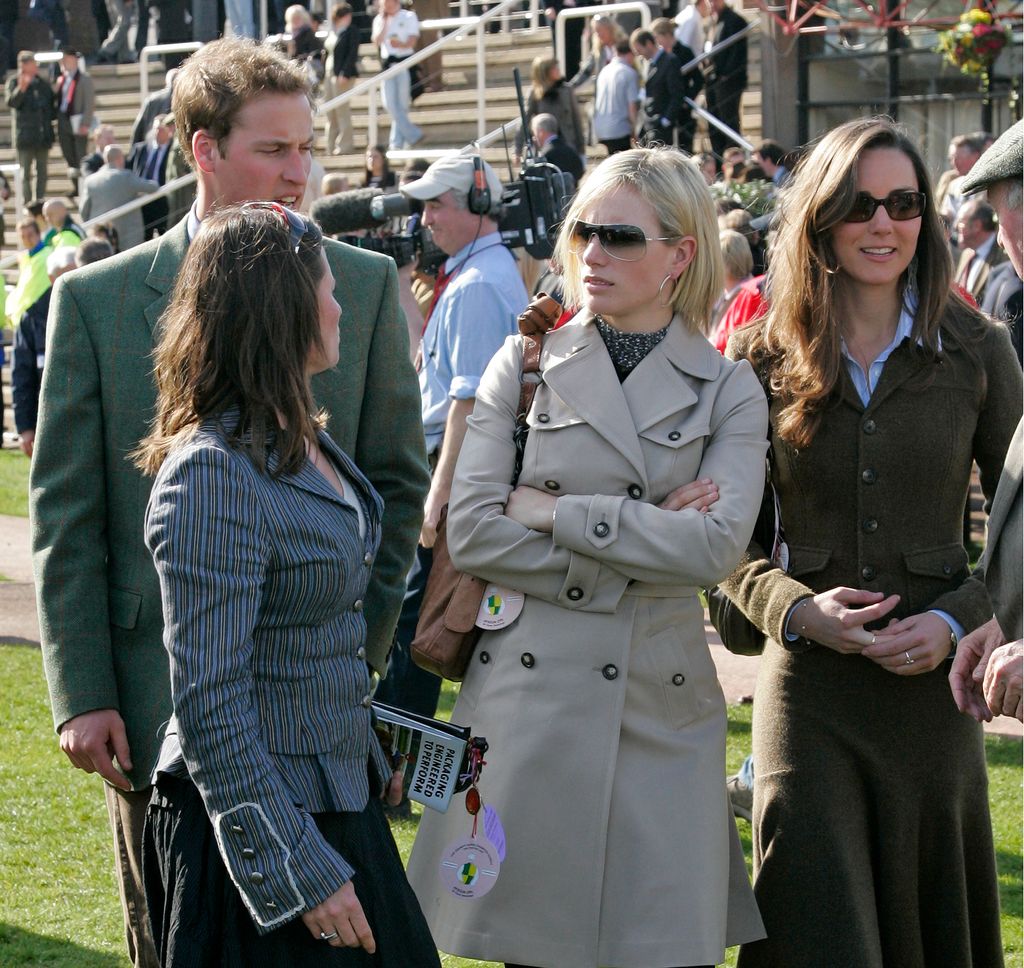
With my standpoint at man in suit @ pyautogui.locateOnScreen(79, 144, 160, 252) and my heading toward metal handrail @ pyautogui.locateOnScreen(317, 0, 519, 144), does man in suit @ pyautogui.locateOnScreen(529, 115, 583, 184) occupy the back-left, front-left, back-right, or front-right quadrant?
front-right

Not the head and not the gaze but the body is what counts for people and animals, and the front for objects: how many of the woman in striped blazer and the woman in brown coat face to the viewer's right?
1

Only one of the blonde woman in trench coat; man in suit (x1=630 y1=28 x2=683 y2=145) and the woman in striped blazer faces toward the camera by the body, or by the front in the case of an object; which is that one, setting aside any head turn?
the blonde woman in trench coat

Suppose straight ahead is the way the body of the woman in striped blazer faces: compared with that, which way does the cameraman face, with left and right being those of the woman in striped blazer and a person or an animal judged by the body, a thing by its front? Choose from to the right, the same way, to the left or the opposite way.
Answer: the opposite way

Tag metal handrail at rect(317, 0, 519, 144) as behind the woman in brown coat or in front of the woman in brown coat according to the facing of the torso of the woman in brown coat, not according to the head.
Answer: behind

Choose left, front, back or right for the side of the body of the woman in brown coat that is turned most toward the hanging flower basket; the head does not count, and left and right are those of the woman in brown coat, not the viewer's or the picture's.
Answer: back

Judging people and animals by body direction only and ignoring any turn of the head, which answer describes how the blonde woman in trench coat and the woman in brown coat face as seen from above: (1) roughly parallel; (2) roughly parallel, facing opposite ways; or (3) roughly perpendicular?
roughly parallel

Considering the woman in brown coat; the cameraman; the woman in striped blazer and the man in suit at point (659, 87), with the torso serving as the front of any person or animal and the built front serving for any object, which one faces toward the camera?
the woman in brown coat

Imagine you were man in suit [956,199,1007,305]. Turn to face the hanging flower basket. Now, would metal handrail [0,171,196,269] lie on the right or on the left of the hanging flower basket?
left

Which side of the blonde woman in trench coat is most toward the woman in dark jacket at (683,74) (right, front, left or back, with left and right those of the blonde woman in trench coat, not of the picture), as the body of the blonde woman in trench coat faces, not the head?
back

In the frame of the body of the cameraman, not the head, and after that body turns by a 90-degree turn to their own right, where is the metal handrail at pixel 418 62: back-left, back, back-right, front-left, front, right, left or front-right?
front

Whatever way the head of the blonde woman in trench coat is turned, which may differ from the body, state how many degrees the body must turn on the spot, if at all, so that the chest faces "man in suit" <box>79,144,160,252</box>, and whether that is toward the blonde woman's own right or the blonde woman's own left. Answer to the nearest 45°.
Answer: approximately 180°

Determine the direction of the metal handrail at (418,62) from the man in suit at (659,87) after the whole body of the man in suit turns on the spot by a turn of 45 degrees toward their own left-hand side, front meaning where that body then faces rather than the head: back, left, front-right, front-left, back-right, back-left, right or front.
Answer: right

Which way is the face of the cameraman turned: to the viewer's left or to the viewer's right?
to the viewer's left
